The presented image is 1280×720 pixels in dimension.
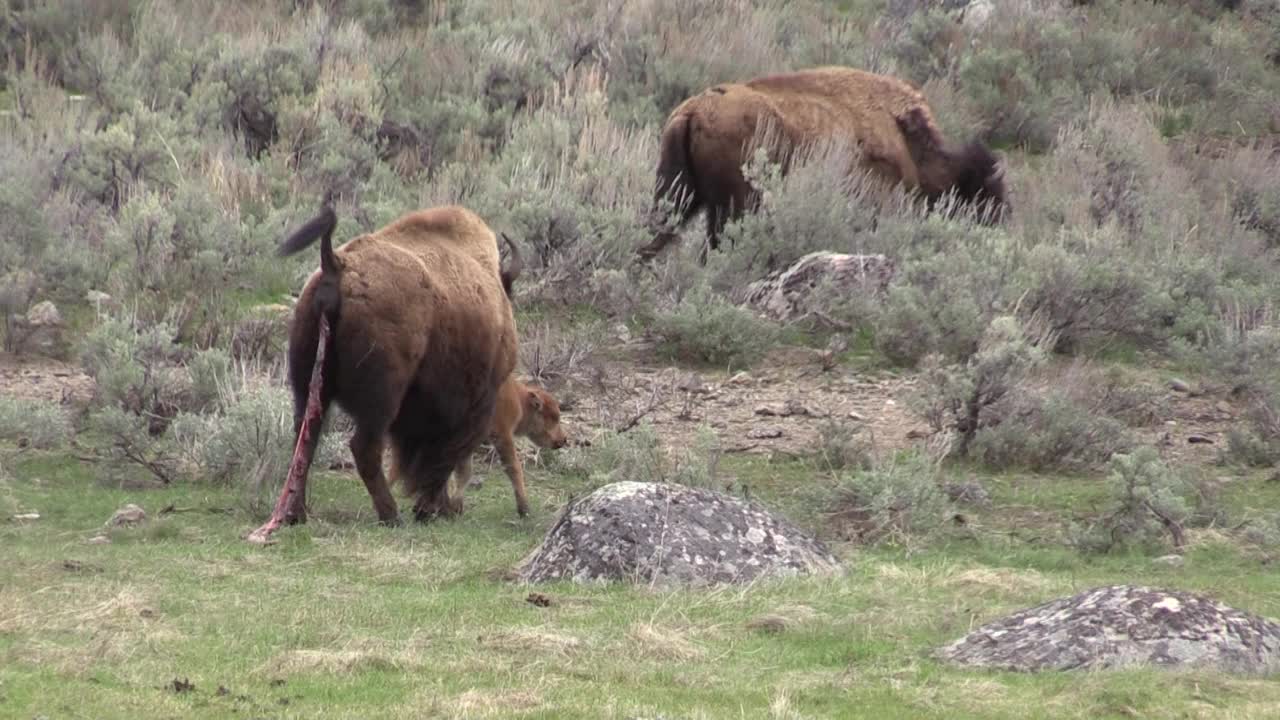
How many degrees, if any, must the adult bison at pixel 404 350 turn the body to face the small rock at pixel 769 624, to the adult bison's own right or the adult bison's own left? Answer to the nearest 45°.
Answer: approximately 90° to the adult bison's own right

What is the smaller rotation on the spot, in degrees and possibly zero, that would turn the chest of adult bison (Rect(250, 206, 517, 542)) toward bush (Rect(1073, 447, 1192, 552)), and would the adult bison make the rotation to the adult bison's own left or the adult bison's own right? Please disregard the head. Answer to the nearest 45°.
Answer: approximately 45° to the adult bison's own right

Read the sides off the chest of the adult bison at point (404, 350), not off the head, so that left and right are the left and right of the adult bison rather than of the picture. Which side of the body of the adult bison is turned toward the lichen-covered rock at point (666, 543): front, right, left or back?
right

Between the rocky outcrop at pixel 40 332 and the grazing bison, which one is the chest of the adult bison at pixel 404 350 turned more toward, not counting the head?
the grazing bison

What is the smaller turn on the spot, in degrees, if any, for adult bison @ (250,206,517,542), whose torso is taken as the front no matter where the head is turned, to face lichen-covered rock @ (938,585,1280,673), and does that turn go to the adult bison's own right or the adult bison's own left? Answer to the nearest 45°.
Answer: approximately 90° to the adult bison's own right

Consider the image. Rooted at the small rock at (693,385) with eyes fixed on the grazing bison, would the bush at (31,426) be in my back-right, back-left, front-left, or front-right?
back-left

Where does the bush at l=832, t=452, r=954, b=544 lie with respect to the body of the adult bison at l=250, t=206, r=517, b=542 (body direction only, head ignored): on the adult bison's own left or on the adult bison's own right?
on the adult bison's own right

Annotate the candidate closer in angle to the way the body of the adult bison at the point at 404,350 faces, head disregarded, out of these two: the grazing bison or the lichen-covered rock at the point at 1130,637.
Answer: the grazing bison

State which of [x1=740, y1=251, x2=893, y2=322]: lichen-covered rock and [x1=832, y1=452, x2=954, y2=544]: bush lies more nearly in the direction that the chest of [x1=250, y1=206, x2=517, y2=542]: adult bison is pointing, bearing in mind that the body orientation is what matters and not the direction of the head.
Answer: the lichen-covered rock

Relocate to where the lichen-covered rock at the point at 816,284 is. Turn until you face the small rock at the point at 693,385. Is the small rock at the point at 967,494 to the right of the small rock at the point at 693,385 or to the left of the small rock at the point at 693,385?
left

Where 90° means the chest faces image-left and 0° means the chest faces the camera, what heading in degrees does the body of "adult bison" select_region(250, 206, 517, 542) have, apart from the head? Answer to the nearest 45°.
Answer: approximately 225°
